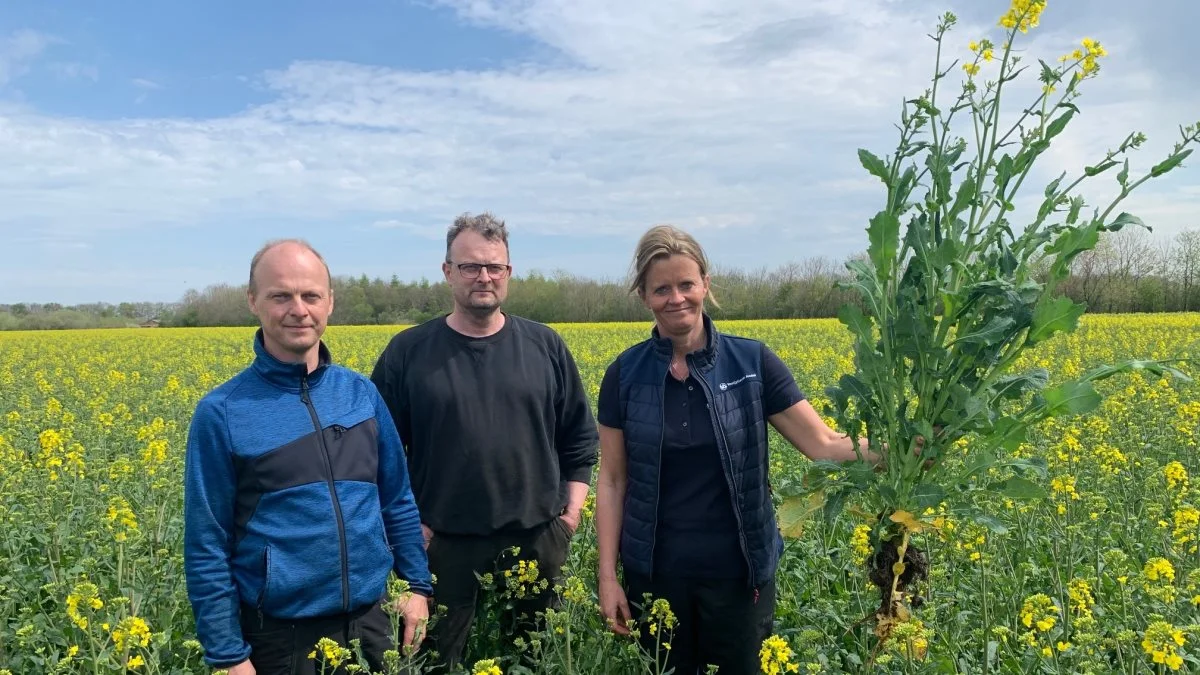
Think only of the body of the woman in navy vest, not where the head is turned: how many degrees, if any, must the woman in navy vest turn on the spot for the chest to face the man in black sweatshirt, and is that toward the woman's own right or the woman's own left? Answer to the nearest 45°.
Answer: approximately 135° to the woman's own right

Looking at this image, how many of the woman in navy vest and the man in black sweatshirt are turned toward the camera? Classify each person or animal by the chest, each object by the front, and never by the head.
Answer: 2

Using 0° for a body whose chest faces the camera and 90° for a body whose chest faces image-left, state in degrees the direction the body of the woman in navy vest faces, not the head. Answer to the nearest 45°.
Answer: approximately 0°

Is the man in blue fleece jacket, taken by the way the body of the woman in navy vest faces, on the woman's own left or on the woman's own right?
on the woman's own right

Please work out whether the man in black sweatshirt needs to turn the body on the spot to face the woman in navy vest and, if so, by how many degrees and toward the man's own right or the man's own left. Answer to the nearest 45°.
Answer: approximately 45° to the man's own left

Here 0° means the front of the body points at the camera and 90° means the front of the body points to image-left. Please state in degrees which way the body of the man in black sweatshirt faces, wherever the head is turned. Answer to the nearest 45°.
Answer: approximately 0°

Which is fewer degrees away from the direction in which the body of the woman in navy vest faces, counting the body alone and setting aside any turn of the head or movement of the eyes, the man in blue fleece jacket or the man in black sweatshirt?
the man in blue fleece jacket

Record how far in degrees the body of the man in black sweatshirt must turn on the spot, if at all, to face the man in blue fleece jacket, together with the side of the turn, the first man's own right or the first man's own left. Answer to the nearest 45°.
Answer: approximately 45° to the first man's own right
